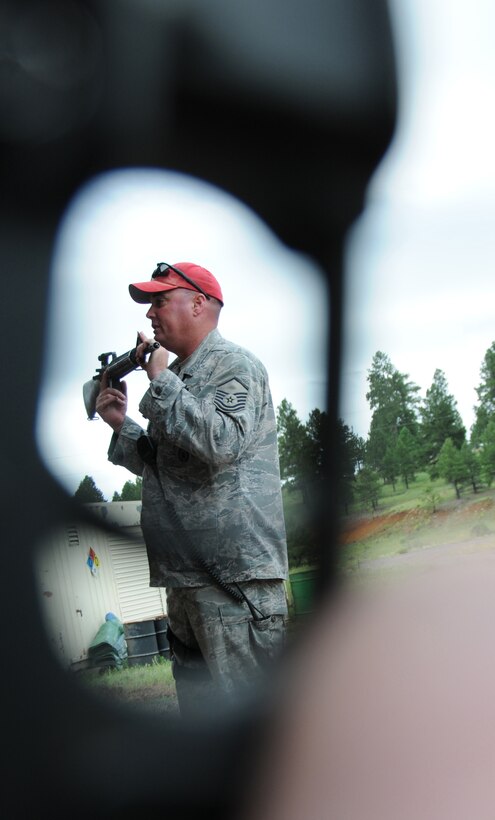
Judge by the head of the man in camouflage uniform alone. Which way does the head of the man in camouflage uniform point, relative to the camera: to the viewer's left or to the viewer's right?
to the viewer's left

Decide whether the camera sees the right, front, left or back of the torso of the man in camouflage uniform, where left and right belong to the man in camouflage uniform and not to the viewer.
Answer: left
